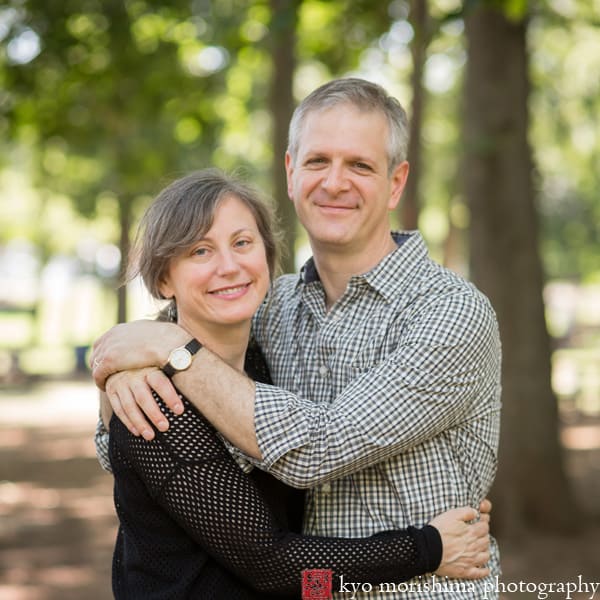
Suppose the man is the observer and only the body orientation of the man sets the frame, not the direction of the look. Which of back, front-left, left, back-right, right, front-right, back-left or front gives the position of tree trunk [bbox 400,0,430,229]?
back-right

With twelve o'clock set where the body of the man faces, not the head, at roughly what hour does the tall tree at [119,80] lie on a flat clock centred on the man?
The tall tree is roughly at 4 o'clock from the man.

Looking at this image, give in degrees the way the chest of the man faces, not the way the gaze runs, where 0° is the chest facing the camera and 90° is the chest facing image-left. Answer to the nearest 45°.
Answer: approximately 45°
